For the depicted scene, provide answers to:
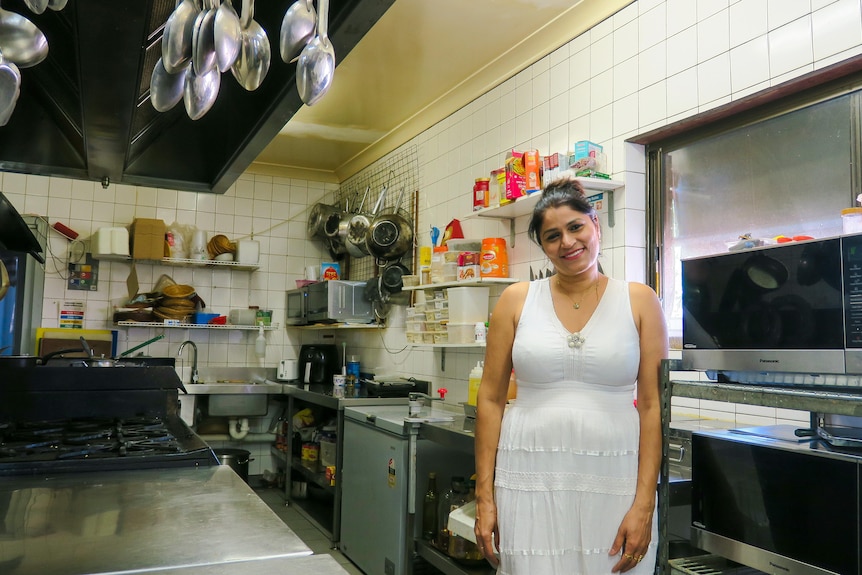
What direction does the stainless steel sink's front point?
toward the camera

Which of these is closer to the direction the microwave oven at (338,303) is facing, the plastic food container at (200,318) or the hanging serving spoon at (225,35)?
the hanging serving spoon

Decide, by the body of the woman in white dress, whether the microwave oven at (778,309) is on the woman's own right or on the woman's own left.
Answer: on the woman's own left

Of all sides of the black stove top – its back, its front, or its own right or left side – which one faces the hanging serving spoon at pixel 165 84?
front

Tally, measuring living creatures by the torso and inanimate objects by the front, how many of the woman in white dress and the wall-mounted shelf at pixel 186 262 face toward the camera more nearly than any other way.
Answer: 2

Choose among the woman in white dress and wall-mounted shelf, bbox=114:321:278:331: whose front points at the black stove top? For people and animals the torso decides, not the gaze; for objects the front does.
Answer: the wall-mounted shelf

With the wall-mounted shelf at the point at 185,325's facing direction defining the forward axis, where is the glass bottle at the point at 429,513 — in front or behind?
in front

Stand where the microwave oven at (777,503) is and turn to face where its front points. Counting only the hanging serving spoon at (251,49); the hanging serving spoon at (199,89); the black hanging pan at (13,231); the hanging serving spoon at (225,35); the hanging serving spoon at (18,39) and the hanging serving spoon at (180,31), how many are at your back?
0

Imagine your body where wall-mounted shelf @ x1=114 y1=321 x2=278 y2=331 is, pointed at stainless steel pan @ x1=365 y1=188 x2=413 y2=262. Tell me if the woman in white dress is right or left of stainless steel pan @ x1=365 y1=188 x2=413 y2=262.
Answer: right

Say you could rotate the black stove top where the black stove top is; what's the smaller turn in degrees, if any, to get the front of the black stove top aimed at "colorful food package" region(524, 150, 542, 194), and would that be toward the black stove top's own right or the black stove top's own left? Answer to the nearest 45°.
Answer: approximately 90° to the black stove top's own left

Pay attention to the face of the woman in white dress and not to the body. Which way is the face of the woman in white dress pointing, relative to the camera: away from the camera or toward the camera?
toward the camera

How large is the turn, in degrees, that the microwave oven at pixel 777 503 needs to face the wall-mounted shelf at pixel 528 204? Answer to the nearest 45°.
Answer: approximately 90° to its right

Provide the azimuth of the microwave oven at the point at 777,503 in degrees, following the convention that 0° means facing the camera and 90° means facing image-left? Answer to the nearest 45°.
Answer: approximately 45°

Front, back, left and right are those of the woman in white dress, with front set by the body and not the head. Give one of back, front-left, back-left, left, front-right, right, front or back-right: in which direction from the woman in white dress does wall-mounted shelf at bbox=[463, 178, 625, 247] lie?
back

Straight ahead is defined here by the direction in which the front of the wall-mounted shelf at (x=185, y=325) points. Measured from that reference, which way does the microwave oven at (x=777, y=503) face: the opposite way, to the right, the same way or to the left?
to the right

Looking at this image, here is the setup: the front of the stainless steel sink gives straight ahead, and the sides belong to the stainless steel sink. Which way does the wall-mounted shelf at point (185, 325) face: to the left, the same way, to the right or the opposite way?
the same way

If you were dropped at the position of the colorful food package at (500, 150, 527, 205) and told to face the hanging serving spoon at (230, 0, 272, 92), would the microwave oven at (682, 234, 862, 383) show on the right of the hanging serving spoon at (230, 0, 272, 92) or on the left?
left

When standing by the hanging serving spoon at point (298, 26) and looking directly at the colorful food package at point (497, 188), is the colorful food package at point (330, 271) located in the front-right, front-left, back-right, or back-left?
front-left

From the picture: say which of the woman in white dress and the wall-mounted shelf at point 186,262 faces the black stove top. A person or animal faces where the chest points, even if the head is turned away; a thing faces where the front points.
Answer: the wall-mounted shelf

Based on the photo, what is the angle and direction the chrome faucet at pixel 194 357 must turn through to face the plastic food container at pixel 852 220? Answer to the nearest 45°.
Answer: approximately 45° to its left

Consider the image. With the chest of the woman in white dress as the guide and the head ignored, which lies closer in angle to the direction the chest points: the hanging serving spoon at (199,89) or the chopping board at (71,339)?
the hanging serving spoon
